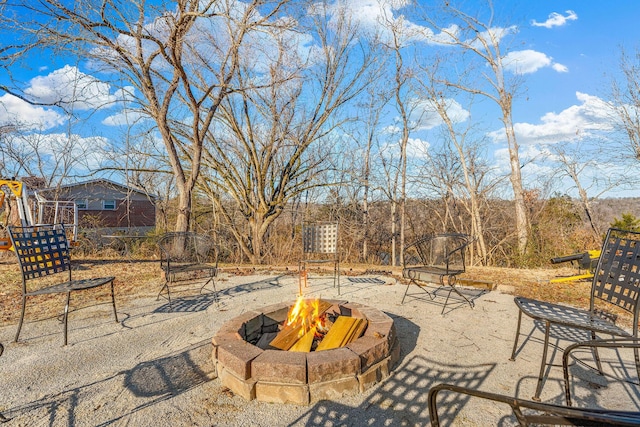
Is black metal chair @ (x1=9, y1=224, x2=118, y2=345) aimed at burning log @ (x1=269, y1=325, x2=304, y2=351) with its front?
yes

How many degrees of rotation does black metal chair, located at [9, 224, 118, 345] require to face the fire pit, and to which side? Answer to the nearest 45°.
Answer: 0° — it already faces it

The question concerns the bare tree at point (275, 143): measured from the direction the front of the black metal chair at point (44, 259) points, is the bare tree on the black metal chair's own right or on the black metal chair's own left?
on the black metal chair's own left

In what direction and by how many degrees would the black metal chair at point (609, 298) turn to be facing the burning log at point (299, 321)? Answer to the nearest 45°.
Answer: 0° — it already faces it

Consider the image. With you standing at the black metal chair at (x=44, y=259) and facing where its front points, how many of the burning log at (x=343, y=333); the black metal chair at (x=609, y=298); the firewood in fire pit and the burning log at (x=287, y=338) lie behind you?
0

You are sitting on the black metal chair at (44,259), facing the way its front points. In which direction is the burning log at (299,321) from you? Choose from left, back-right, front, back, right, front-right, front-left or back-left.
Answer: front

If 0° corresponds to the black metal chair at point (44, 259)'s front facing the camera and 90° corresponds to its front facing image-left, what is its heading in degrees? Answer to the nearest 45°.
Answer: approximately 315°

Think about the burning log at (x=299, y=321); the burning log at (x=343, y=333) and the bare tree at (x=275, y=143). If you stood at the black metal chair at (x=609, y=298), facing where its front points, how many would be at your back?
0

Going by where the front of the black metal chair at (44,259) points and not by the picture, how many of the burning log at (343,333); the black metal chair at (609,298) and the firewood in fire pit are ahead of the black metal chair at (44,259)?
3

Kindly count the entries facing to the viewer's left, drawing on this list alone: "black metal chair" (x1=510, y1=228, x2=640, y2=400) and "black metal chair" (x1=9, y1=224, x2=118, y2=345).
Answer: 1

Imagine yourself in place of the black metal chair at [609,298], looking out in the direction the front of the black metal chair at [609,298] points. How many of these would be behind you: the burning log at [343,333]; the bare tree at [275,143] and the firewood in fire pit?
0

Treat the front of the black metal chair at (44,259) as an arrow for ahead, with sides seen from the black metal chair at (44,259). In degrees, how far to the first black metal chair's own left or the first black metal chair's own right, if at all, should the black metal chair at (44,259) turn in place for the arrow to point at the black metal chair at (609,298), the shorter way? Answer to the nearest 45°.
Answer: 0° — it already faces it

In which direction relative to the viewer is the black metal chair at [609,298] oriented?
to the viewer's left

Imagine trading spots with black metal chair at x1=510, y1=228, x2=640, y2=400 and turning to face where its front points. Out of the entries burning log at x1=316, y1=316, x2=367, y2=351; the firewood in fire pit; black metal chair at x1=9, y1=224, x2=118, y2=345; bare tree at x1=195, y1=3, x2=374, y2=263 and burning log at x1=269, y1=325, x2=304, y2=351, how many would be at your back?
0

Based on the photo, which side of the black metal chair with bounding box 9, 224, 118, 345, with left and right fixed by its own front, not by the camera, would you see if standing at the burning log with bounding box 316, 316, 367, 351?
front

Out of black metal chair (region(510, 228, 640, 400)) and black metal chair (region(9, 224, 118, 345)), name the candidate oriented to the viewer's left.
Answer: black metal chair (region(510, 228, 640, 400))
